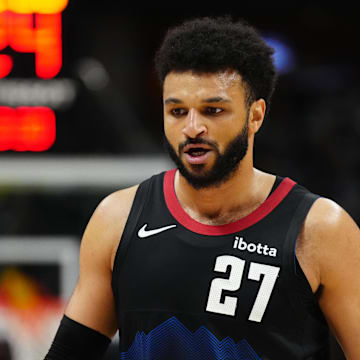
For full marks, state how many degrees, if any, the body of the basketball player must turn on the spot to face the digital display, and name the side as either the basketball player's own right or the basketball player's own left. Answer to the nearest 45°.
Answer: approximately 180°

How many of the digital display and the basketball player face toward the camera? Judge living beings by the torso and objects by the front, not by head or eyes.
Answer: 2

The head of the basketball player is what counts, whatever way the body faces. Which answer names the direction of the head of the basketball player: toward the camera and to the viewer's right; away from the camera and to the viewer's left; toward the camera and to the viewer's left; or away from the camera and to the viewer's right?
toward the camera and to the viewer's left

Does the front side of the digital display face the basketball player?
yes

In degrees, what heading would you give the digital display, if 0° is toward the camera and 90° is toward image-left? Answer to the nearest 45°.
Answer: approximately 0°

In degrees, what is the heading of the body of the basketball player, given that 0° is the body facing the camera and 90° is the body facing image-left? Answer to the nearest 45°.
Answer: approximately 0°
